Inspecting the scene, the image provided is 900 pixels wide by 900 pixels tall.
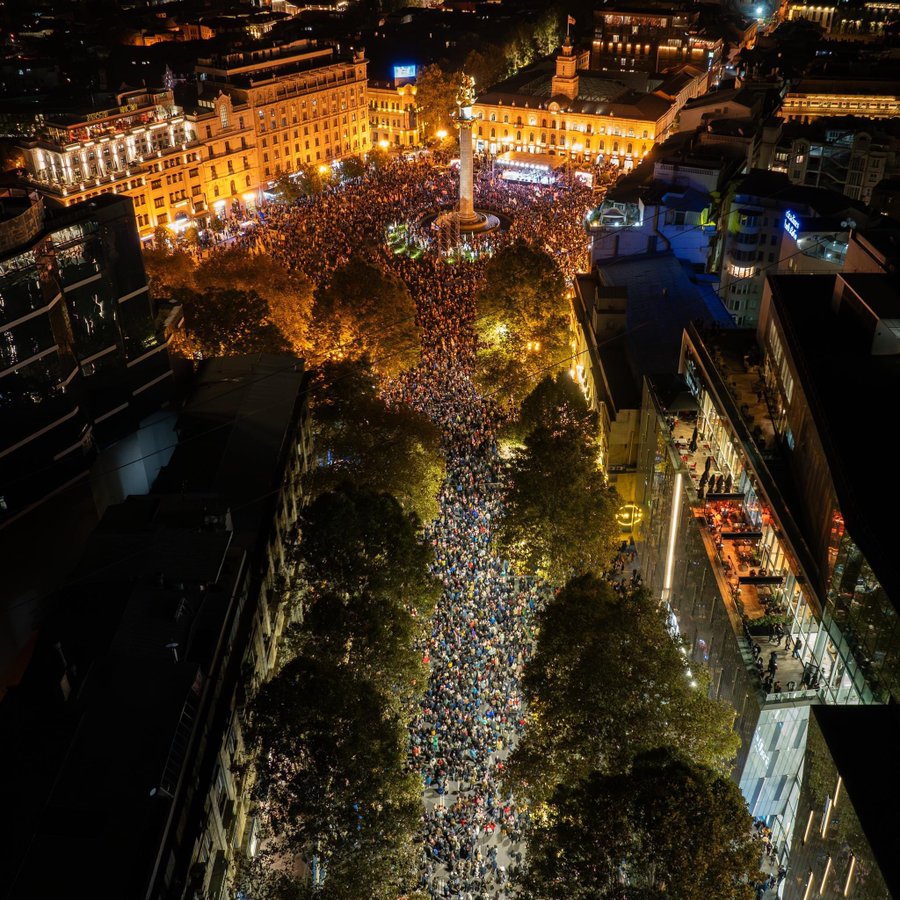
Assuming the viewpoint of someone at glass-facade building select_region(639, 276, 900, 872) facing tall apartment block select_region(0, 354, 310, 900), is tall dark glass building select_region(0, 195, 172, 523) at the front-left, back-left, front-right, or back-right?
front-right

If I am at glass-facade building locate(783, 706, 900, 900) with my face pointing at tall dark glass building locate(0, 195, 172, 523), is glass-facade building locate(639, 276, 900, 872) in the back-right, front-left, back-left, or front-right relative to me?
front-right

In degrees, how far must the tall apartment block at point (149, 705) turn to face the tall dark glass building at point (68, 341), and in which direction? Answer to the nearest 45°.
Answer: approximately 90° to its left

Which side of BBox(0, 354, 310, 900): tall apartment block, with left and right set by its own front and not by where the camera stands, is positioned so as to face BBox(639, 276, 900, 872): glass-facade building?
front

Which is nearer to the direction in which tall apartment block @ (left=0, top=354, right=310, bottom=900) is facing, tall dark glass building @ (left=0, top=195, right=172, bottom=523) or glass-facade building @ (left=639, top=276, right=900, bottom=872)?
the glass-facade building

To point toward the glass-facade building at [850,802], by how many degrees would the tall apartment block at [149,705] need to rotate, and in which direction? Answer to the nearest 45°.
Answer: approximately 45° to its right

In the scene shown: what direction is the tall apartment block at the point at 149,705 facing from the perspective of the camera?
to the viewer's right
